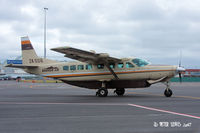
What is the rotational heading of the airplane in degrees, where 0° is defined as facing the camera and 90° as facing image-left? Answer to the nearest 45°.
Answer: approximately 270°
